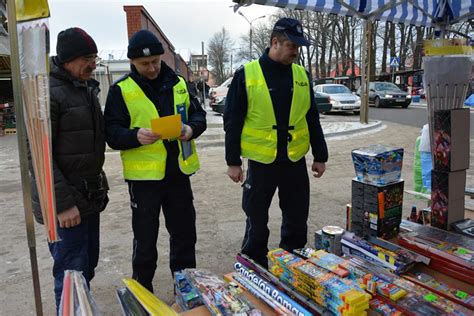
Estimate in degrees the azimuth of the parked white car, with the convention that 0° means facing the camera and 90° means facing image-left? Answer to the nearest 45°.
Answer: approximately 315°

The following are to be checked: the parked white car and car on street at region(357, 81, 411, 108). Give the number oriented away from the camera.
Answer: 0

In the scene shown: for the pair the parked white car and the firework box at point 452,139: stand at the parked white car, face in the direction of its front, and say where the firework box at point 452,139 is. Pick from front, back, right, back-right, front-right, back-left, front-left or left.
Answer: front-right

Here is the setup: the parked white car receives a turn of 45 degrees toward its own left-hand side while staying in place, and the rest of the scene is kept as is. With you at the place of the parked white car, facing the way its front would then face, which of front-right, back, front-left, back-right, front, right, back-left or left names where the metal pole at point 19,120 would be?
right

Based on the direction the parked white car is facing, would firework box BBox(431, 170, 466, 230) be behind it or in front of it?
in front
